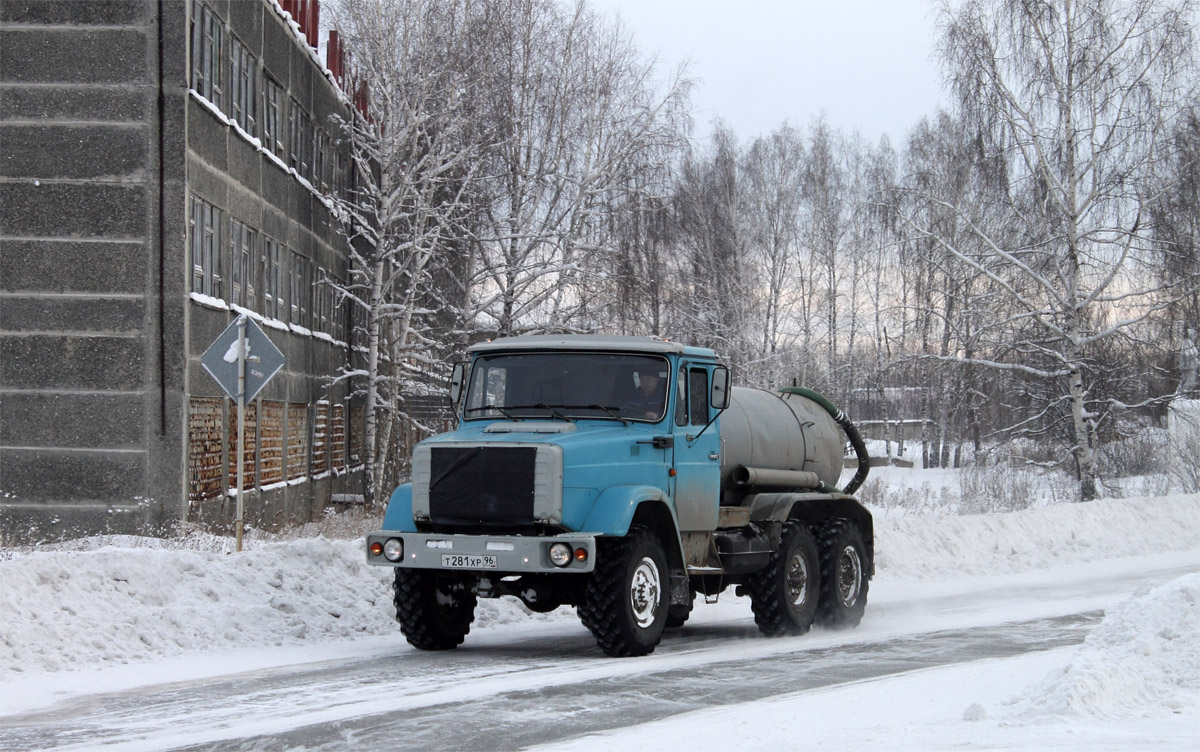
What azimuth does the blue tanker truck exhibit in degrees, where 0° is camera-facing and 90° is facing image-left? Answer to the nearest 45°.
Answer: approximately 45°

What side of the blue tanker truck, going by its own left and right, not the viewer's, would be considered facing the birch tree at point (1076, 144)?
back

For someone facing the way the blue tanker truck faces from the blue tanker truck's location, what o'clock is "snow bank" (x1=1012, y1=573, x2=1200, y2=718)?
The snow bank is roughly at 9 o'clock from the blue tanker truck.

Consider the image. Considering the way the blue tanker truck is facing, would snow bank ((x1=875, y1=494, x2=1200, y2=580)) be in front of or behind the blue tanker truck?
behind
